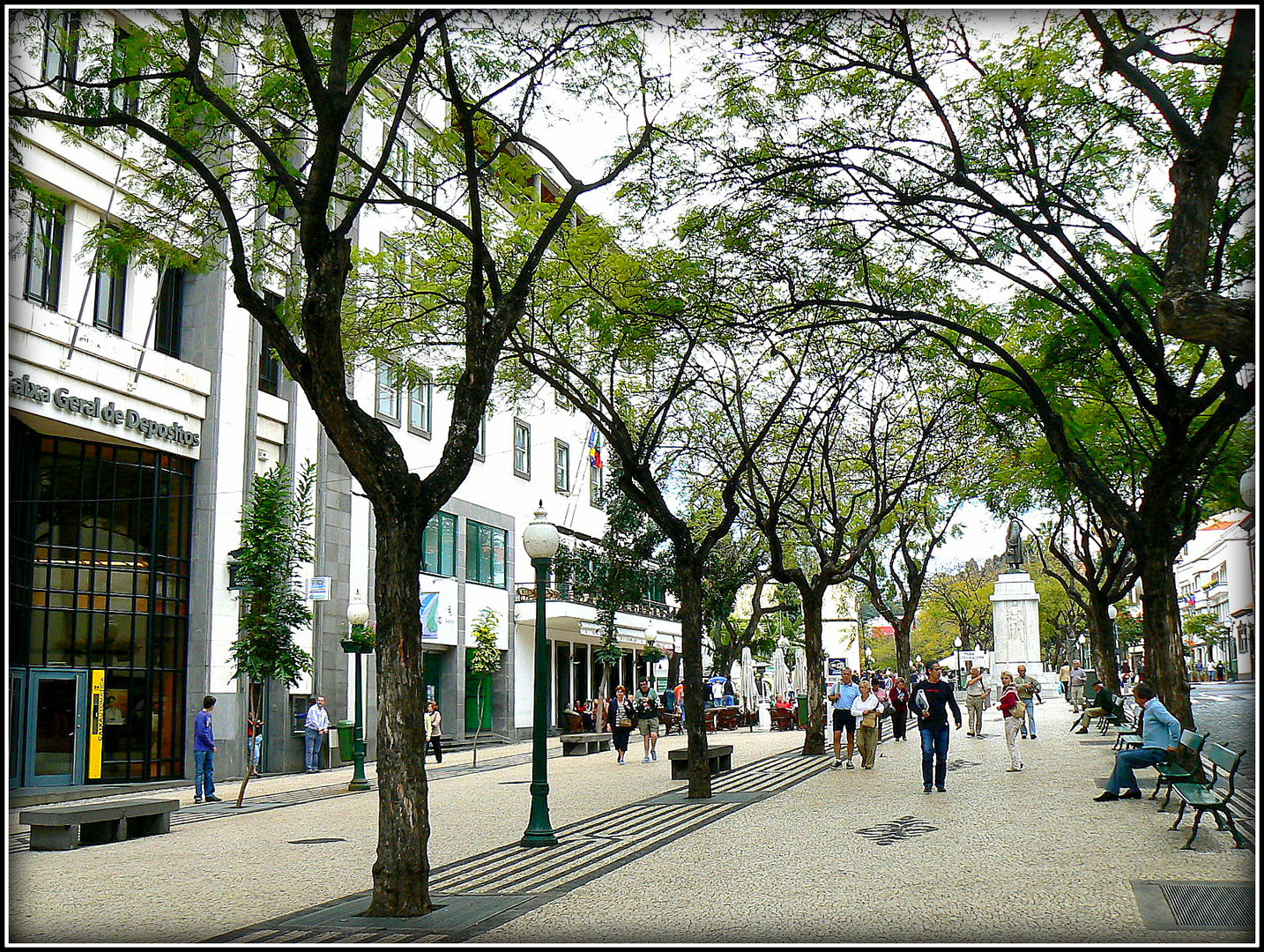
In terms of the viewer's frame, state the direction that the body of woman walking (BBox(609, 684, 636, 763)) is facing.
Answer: toward the camera

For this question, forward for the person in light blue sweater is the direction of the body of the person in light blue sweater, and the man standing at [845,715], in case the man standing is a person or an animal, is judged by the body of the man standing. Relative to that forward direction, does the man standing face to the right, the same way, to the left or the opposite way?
to the left

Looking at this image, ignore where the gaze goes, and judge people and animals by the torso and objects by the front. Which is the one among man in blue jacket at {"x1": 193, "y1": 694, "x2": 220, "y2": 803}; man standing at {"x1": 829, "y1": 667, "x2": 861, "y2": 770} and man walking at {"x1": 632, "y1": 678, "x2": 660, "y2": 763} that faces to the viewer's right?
the man in blue jacket

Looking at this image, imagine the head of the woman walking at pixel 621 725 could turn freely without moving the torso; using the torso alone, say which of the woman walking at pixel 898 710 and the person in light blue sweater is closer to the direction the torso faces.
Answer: the person in light blue sweater

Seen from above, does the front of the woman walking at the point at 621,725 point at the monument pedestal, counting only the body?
no

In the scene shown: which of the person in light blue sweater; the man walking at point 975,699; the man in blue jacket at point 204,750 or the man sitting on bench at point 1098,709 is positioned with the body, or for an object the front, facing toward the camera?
the man walking

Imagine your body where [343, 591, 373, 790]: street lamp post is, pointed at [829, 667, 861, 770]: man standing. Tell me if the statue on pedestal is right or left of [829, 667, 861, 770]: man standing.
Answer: left

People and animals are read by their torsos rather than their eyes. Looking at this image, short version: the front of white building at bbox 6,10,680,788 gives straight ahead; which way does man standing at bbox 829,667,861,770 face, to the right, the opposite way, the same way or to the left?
to the right

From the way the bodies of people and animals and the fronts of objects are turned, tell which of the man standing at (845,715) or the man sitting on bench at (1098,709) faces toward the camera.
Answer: the man standing

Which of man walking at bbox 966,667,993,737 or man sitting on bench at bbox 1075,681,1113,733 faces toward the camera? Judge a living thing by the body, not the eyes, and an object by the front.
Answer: the man walking

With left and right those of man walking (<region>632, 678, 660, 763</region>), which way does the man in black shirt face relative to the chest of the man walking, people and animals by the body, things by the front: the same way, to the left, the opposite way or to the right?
the same way

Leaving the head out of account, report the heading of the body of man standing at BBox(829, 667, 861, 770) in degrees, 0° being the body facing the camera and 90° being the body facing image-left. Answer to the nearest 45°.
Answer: approximately 0°

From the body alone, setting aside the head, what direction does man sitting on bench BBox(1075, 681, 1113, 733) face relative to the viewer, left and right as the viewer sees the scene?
facing to the left of the viewer

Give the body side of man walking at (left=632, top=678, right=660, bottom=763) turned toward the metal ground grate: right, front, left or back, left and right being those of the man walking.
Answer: front

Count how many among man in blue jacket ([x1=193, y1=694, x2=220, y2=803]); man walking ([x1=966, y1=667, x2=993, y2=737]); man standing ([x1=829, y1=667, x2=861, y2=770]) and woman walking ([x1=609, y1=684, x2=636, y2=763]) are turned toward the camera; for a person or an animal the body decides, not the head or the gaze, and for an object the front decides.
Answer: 3

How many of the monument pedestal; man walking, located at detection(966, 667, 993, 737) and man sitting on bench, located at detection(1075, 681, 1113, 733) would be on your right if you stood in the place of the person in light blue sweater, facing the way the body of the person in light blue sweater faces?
3

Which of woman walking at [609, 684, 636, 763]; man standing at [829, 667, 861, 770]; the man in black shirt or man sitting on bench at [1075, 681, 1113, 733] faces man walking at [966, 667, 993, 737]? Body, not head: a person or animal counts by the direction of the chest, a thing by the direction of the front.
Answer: the man sitting on bench

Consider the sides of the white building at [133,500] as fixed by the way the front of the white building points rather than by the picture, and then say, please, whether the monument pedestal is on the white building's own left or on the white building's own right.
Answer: on the white building's own left

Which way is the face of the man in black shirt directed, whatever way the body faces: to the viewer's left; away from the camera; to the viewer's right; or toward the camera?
toward the camera

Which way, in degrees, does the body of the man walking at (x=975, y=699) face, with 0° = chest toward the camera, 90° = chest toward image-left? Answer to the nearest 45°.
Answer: approximately 0°

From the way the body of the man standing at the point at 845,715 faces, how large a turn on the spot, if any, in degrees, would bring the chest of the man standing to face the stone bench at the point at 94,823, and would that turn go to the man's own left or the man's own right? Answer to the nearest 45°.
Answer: approximately 45° to the man's own right

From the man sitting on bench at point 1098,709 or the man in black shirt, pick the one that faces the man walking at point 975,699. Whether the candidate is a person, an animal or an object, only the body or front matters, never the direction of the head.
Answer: the man sitting on bench

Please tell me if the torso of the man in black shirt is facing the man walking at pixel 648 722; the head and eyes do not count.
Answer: no
